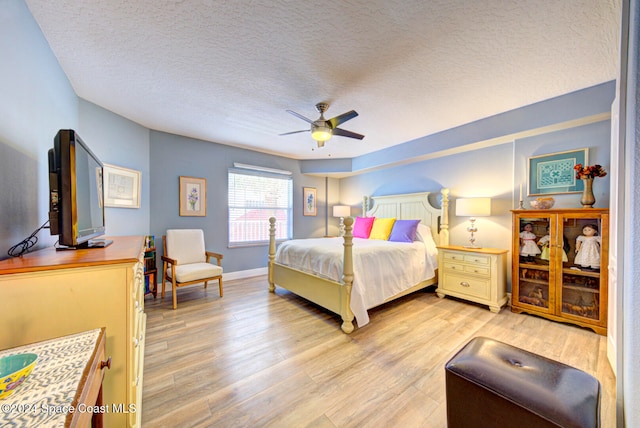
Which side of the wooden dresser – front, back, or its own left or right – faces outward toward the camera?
right

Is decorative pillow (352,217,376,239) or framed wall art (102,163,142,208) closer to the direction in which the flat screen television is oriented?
the decorative pillow

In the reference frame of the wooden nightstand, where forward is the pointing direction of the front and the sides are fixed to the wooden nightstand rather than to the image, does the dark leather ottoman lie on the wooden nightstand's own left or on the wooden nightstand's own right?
on the wooden nightstand's own left

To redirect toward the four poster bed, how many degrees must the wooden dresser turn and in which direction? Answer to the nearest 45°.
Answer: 0° — it already faces it

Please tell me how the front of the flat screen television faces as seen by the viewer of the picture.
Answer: facing to the right of the viewer

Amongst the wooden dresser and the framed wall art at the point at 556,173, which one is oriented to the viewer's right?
the wooden dresser

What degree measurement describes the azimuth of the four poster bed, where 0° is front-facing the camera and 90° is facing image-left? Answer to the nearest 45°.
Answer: approximately 45°
